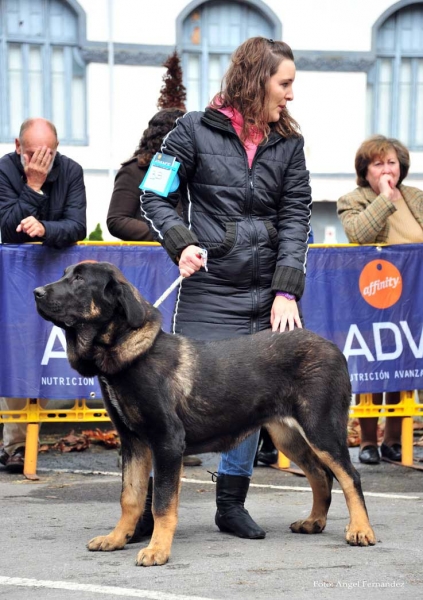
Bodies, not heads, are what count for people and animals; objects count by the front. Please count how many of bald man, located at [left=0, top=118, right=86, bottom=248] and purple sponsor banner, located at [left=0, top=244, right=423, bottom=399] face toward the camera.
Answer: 2

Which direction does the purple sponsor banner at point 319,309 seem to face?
toward the camera

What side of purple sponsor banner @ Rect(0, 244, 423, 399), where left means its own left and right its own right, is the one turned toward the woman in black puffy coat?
front

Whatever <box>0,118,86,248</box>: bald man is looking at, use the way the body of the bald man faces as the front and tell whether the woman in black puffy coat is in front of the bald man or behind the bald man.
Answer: in front

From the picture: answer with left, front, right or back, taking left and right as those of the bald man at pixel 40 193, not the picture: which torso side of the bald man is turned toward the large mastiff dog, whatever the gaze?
front

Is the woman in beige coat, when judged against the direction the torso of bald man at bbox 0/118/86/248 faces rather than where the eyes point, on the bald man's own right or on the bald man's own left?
on the bald man's own left

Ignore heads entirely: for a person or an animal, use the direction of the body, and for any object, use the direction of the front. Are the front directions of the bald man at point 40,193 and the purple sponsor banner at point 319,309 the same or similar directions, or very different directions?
same or similar directions

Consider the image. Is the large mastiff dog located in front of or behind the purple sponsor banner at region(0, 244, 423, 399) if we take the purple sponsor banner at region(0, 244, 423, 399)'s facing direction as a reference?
in front
